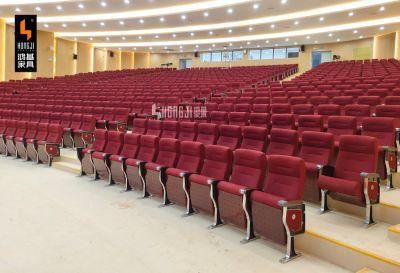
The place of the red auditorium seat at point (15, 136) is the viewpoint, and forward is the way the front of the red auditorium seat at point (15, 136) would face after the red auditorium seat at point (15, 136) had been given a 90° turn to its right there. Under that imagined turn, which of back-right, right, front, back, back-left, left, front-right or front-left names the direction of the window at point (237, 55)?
right

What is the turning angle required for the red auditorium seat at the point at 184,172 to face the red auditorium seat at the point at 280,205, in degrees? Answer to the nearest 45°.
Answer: approximately 90° to its left

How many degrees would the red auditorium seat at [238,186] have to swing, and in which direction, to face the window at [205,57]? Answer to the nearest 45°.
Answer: approximately 135° to its right

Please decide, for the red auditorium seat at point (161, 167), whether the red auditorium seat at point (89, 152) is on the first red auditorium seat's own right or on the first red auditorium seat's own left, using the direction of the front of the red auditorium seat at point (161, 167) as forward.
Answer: on the first red auditorium seat's own right

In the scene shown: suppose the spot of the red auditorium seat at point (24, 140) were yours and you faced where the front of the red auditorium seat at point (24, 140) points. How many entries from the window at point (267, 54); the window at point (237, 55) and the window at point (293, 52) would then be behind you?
3

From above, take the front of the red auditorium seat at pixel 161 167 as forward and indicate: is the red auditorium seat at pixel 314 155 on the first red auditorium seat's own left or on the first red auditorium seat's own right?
on the first red auditorium seat's own left

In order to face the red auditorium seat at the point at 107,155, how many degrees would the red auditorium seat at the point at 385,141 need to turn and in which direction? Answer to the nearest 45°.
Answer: approximately 45° to its right

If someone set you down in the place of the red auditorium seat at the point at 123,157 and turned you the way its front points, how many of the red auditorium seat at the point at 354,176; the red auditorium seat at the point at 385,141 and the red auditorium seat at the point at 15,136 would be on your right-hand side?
1

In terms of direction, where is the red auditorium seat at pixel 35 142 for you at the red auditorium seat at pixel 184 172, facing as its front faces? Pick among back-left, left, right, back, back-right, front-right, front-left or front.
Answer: right

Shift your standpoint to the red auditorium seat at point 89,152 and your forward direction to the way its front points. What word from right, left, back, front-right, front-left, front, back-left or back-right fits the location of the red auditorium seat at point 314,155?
left

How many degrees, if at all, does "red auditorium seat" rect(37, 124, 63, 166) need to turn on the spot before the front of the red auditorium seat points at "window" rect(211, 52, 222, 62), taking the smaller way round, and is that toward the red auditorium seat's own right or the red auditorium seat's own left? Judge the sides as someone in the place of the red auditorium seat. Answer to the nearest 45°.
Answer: approximately 180°

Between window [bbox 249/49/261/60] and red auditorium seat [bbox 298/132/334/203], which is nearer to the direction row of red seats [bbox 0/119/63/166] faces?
the red auditorium seat
